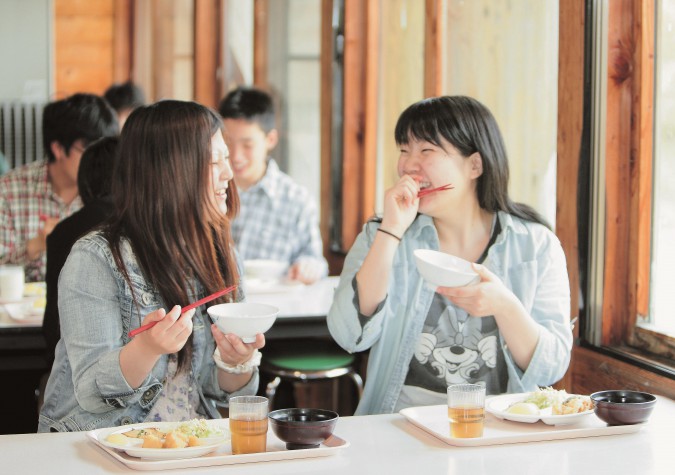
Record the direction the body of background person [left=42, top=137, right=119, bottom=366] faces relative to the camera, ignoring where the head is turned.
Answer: away from the camera

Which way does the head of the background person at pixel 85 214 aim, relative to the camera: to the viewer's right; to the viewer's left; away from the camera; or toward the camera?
away from the camera

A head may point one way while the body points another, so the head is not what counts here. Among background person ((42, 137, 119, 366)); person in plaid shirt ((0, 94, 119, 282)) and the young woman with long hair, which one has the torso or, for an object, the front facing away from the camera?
the background person

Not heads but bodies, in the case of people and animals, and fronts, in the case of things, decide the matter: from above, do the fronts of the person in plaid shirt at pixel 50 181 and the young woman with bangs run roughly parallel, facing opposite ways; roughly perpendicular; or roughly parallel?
roughly perpendicular

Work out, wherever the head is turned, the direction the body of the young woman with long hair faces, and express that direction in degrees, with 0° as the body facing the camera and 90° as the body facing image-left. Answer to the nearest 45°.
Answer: approximately 315°

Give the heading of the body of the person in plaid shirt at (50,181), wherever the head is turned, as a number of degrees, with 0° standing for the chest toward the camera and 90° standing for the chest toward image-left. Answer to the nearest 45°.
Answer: approximately 315°

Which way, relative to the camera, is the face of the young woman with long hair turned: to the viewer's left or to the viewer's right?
to the viewer's right

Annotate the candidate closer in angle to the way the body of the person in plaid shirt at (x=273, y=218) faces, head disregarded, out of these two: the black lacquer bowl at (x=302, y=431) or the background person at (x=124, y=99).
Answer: the black lacquer bowl
